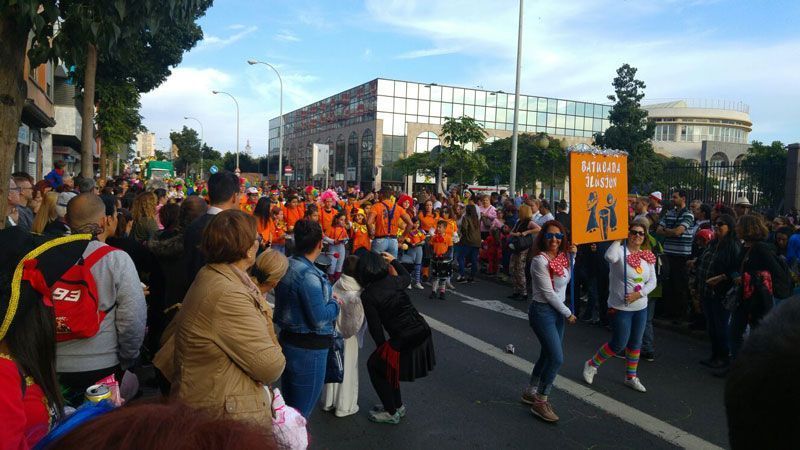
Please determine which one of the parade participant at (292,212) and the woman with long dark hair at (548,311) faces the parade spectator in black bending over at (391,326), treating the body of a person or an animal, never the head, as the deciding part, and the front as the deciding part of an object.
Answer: the parade participant at (292,212)

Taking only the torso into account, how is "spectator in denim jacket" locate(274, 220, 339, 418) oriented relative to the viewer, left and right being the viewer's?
facing away from the viewer and to the right of the viewer

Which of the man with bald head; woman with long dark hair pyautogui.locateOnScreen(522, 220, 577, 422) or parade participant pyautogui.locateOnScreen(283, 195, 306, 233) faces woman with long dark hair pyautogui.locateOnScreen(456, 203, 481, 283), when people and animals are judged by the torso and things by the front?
the man with bald head

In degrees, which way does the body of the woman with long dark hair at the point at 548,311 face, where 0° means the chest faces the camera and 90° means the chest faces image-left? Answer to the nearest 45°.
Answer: approximately 315°

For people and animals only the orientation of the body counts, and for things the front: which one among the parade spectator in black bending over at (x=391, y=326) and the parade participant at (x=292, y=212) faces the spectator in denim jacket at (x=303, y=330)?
the parade participant at (x=292, y=212)

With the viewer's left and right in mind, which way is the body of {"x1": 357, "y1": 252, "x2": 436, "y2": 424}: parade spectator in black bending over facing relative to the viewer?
facing away from the viewer and to the left of the viewer

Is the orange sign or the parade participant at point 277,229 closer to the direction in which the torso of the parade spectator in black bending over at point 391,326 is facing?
the parade participant

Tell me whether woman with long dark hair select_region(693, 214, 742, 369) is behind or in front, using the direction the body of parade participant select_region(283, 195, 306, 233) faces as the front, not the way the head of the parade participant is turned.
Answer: in front

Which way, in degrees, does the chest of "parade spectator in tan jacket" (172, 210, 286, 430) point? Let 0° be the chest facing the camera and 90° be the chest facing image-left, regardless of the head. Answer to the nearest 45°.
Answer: approximately 225°

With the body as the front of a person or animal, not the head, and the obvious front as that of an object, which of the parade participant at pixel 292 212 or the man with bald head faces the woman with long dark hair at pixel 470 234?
the man with bald head

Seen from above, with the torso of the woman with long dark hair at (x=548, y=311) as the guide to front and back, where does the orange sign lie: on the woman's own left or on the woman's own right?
on the woman's own left

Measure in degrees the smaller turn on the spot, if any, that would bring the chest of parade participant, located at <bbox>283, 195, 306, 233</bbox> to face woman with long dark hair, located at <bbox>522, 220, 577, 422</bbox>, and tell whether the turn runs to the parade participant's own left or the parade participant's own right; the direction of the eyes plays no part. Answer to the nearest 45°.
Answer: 0° — they already face them
